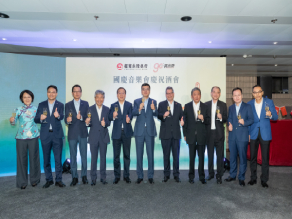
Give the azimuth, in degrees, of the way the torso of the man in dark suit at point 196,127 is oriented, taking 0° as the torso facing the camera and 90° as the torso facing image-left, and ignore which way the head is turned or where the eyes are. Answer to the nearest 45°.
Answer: approximately 0°

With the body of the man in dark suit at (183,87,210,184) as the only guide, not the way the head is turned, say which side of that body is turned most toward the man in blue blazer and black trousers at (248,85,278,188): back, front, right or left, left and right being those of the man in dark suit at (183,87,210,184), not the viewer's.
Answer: left

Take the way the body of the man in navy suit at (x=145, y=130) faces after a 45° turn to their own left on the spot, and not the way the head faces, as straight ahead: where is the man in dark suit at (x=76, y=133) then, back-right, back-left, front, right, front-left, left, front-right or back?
back-right

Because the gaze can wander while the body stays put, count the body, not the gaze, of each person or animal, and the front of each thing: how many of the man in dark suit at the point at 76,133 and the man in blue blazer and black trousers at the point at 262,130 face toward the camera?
2

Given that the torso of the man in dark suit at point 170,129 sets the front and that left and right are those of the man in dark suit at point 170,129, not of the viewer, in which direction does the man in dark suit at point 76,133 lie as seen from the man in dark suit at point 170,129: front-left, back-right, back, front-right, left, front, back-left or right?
right

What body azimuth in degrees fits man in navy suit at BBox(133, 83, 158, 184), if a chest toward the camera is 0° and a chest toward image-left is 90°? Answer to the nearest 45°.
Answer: approximately 0°
